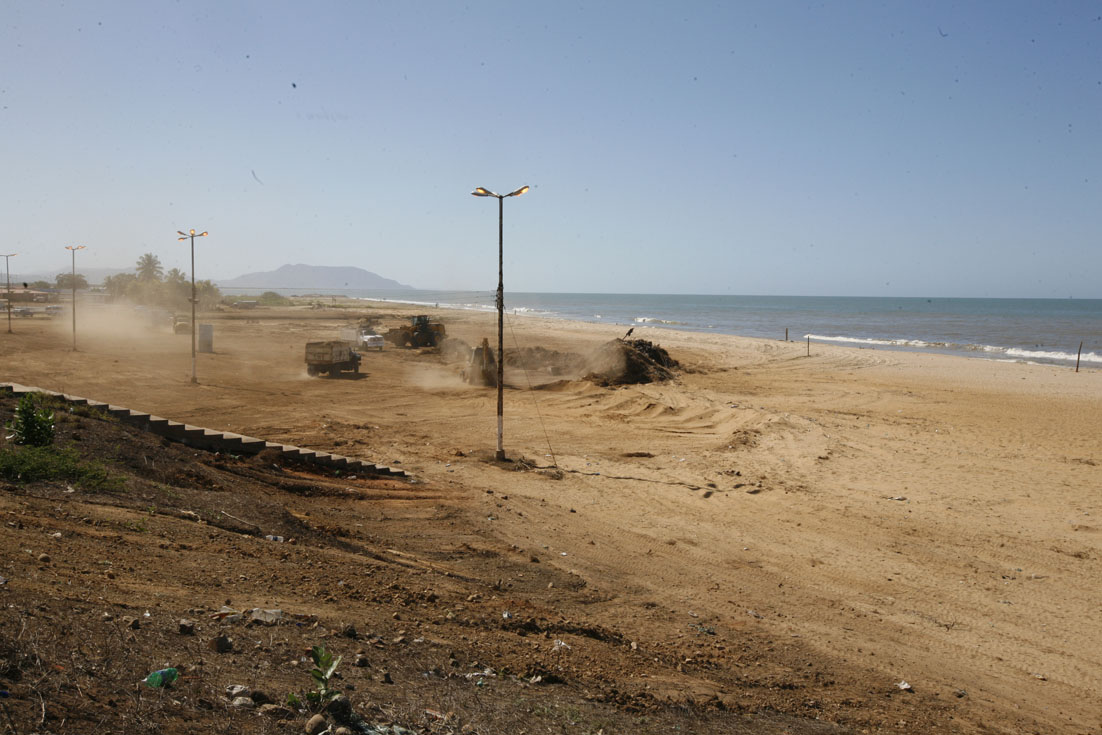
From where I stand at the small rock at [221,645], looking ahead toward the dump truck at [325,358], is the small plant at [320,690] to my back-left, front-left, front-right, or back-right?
back-right

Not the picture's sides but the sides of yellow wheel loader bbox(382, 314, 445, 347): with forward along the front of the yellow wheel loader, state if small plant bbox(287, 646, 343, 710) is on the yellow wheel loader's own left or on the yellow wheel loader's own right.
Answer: on the yellow wheel loader's own left

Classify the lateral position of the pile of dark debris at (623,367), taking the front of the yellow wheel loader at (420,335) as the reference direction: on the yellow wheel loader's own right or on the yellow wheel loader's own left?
on the yellow wheel loader's own left

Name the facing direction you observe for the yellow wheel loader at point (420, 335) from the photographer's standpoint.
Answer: facing to the left of the viewer

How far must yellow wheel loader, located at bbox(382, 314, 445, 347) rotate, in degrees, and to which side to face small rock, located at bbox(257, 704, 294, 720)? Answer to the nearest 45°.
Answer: approximately 90° to its left

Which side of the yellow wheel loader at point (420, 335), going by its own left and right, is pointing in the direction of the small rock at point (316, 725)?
left

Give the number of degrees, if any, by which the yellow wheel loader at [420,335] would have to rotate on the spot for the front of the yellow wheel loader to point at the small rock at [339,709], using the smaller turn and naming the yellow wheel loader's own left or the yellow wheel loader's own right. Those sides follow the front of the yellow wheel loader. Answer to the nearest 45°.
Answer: approximately 90° to the yellow wheel loader's own left

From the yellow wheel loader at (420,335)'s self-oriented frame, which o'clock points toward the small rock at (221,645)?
The small rock is roughly at 9 o'clock from the yellow wheel loader.
